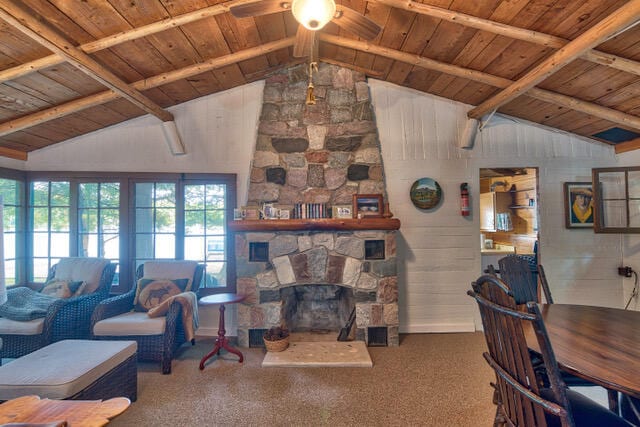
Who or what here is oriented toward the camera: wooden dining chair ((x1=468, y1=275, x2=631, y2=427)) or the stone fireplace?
the stone fireplace

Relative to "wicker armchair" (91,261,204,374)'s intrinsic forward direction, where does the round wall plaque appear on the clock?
The round wall plaque is roughly at 8 o'clock from the wicker armchair.

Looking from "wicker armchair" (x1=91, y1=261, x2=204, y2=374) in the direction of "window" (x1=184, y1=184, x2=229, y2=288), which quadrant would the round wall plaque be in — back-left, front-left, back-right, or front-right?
front-right

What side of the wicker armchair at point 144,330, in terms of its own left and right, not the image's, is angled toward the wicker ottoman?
front

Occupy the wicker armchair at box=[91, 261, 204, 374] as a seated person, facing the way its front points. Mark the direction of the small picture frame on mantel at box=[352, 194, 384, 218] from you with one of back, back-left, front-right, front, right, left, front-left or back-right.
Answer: back-left

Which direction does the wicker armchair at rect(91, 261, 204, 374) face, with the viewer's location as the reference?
facing the viewer and to the left of the viewer

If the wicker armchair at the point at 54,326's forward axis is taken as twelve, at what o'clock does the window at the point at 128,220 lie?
The window is roughly at 6 o'clock from the wicker armchair.

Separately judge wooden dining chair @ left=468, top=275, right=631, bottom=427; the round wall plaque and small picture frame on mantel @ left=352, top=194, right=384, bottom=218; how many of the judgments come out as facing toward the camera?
2

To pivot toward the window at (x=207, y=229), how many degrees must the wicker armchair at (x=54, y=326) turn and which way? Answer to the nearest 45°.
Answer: approximately 135° to its left

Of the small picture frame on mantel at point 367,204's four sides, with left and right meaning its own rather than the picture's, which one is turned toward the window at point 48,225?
right

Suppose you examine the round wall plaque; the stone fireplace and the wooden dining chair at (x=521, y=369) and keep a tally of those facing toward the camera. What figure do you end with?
2

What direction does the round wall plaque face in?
toward the camera

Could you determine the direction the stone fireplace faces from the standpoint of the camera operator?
facing the viewer

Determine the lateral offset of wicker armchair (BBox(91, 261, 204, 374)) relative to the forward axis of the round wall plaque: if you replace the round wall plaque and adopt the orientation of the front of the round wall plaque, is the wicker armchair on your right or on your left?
on your right
